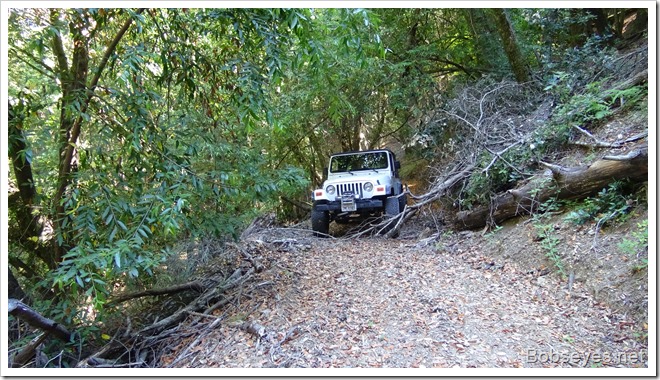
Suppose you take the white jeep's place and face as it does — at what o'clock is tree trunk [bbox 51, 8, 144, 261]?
The tree trunk is roughly at 1 o'clock from the white jeep.

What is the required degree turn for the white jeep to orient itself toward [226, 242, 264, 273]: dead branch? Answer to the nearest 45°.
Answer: approximately 45° to its right

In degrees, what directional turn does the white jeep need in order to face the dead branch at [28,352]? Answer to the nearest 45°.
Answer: approximately 45° to its right

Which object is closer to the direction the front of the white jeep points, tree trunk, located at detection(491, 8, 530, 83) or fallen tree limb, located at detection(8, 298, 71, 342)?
the fallen tree limb

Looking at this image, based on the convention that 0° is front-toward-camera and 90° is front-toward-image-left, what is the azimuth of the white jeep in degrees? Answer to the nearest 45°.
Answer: approximately 0°

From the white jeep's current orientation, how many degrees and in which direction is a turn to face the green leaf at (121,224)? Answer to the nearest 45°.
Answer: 0° — it already faces it

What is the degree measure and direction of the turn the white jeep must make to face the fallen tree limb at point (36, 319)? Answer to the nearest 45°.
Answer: approximately 45° to its right

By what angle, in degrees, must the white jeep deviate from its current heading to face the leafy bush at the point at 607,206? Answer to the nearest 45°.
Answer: approximately 45° to its left

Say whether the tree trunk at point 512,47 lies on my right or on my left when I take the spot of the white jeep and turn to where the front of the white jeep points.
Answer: on my left

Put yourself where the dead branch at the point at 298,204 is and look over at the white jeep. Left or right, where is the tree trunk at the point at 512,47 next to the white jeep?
left
